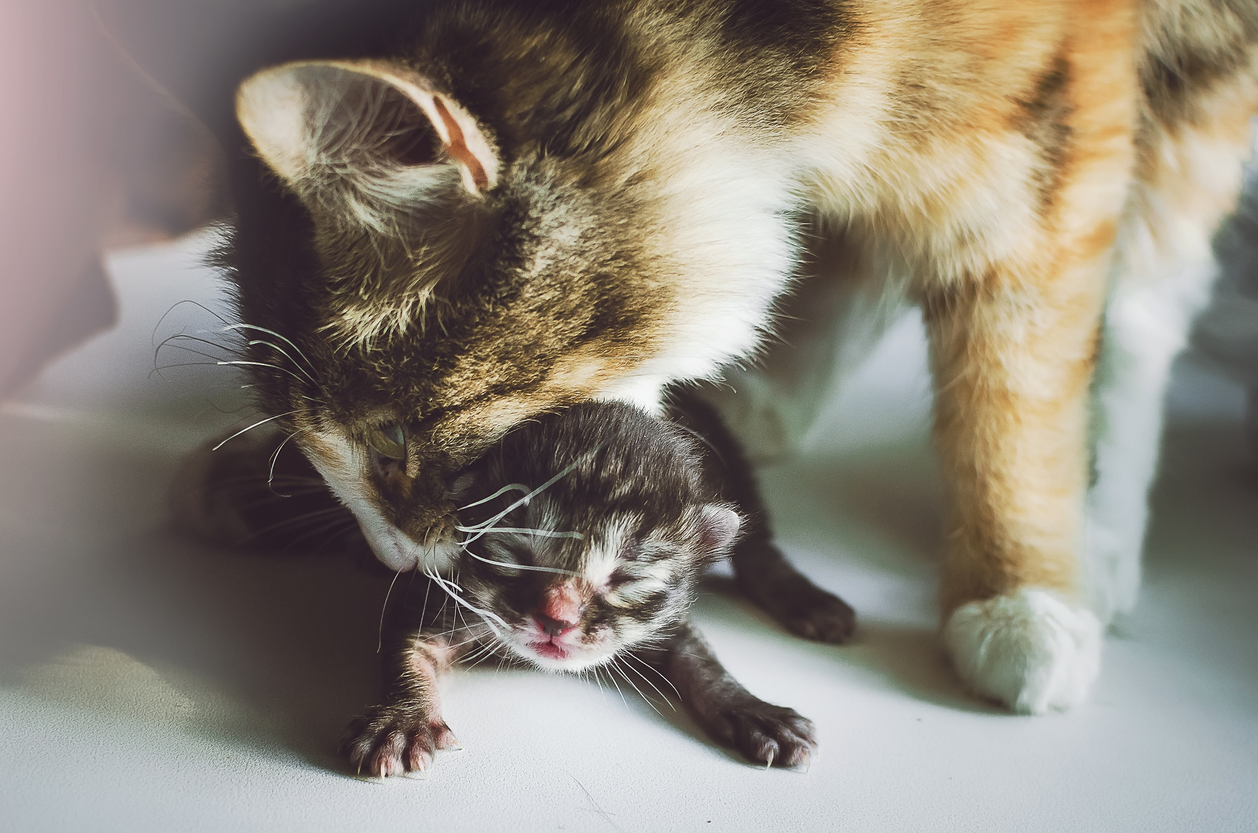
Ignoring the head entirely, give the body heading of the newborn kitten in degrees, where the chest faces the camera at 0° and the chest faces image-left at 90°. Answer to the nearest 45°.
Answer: approximately 0°
